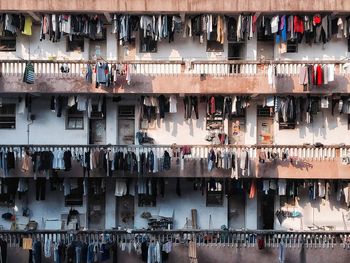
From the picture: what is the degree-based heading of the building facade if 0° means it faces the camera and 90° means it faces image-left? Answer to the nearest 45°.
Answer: approximately 0°
